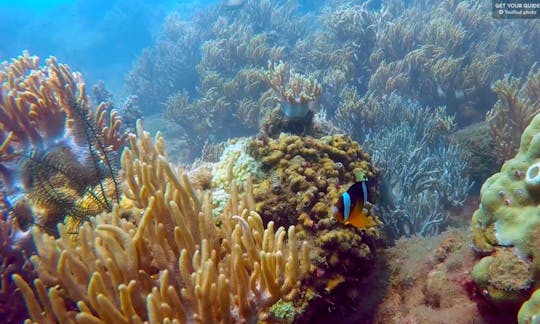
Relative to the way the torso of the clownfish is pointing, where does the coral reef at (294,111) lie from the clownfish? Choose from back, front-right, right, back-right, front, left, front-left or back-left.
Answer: right

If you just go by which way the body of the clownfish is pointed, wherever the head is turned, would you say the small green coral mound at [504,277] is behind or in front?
behind

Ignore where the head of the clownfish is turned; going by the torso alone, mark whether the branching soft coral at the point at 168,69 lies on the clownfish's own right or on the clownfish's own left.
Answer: on the clownfish's own right

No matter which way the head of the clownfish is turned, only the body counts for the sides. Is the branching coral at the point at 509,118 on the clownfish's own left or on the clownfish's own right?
on the clownfish's own right

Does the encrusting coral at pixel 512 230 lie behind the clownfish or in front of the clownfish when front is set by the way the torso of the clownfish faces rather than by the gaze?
behind

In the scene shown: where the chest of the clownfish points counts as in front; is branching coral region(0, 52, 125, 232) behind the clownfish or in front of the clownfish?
in front

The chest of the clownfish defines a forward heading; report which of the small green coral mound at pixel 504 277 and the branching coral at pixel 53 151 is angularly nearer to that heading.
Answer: the branching coral

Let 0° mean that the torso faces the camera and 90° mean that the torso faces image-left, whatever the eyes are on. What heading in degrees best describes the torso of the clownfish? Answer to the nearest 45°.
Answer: approximately 90°

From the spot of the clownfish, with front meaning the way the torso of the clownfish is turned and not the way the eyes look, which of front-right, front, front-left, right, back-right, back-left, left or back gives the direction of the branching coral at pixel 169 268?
front

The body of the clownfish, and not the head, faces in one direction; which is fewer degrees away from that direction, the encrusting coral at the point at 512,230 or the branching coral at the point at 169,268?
the branching coral

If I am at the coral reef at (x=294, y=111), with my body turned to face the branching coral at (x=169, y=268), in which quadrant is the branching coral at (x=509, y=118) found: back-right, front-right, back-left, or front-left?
back-left
